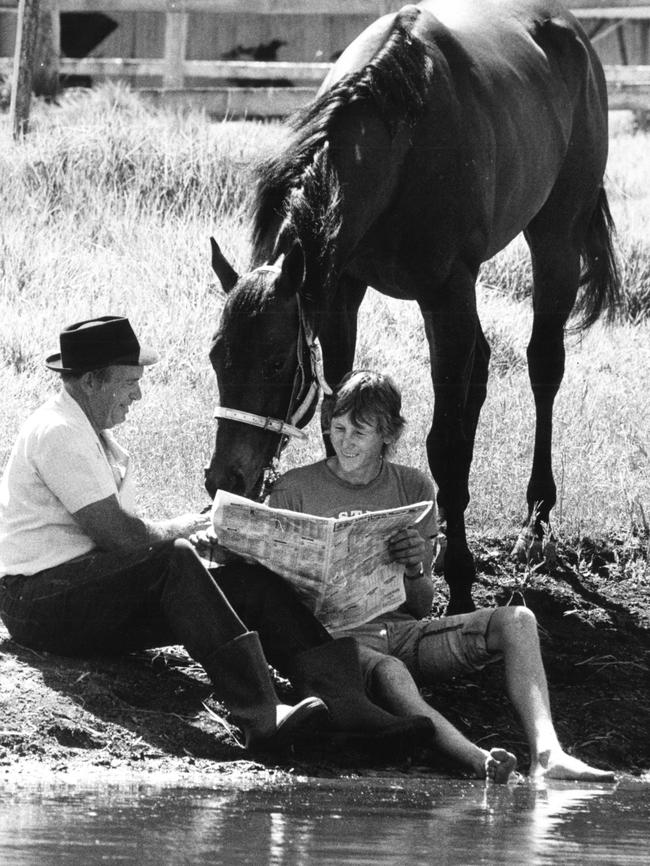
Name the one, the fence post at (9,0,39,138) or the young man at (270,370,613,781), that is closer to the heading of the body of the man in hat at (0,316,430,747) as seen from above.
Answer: the young man

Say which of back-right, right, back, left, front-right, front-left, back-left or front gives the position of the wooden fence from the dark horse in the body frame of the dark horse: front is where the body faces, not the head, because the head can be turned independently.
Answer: back-right

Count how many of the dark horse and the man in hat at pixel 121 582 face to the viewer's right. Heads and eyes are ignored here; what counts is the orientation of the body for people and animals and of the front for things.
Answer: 1

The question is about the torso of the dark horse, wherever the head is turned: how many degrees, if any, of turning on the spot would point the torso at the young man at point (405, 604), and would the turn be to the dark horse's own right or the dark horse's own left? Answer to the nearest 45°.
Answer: approximately 45° to the dark horse's own left

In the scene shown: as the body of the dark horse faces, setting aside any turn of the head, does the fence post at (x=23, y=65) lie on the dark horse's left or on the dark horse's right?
on the dark horse's right

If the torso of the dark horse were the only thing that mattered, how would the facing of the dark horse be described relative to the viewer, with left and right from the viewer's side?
facing the viewer and to the left of the viewer

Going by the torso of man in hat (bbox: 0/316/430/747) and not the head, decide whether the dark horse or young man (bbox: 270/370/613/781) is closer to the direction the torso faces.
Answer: the young man

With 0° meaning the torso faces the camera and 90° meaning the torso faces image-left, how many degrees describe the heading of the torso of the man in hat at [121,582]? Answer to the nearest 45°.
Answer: approximately 270°

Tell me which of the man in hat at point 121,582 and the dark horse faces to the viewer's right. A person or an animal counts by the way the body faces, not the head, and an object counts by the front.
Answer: the man in hat

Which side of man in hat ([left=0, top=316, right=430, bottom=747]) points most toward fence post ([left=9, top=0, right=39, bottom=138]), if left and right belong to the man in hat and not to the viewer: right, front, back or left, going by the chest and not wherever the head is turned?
left

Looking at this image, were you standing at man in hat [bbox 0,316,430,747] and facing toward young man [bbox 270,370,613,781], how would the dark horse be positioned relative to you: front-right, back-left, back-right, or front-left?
front-left
